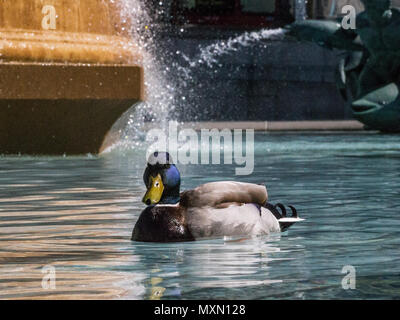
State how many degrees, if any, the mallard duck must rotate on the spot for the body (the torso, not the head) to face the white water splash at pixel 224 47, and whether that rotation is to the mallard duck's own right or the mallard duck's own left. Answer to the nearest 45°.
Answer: approximately 90° to the mallard duck's own right

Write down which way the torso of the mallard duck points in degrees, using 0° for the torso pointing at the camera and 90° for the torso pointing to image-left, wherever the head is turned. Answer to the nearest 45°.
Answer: approximately 90°

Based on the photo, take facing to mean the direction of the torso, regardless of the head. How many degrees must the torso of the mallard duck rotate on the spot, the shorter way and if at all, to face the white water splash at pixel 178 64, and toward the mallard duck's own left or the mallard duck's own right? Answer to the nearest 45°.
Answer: approximately 90° to the mallard duck's own right

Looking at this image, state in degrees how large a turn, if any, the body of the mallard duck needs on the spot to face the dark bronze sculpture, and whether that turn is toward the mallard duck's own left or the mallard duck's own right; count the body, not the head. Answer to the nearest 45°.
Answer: approximately 90° to the mallard duck's own right
